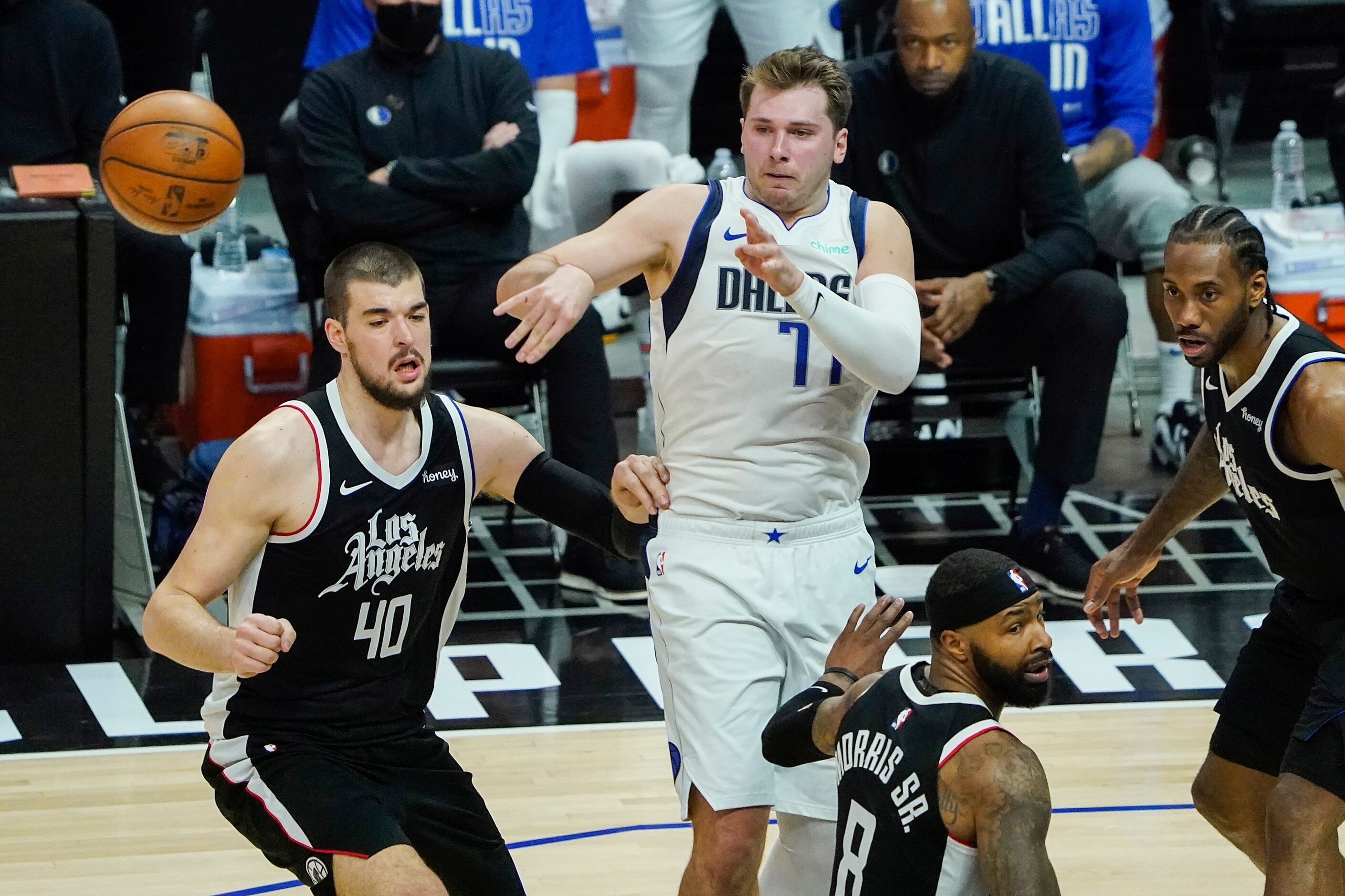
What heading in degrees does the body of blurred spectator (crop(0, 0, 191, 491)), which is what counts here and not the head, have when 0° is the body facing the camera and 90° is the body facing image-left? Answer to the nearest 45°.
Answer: approximately 315°

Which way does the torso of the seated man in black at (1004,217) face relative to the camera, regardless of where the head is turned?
toward the camera

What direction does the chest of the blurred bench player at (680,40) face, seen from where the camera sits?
toward the camera

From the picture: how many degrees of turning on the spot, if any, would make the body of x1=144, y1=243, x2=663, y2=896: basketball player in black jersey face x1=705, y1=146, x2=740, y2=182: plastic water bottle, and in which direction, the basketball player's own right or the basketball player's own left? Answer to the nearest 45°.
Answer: approximately 135° to the basketball player's own left

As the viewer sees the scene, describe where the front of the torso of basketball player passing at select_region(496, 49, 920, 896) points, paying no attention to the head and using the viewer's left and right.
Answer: facing the viewer

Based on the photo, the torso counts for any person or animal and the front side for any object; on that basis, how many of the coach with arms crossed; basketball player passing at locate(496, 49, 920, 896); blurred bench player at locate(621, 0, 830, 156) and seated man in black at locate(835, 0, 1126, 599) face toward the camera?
4

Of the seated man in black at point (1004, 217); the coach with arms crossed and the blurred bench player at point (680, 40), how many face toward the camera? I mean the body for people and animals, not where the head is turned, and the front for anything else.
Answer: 3

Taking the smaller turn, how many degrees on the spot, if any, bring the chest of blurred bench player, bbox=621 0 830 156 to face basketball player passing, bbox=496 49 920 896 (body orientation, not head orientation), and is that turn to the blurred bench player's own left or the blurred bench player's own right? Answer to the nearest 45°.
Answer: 0° — they already face them

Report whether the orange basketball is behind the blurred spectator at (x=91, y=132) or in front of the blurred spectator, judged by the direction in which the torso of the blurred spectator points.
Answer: in front
